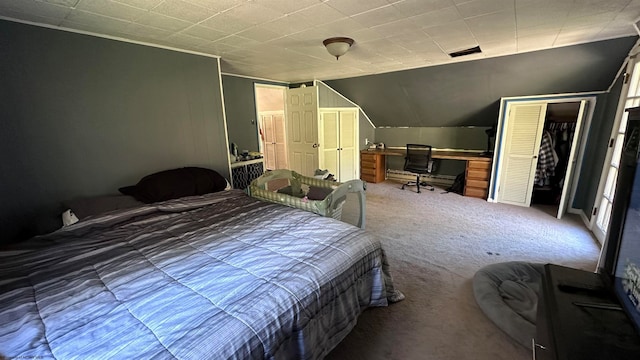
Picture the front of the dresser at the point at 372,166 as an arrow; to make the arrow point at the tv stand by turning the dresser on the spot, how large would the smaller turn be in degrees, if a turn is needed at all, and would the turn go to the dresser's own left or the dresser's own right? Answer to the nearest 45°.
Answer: approximately 45° to the dresser's own left

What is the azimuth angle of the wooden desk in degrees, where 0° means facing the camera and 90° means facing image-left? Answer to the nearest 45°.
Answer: approximately 45°

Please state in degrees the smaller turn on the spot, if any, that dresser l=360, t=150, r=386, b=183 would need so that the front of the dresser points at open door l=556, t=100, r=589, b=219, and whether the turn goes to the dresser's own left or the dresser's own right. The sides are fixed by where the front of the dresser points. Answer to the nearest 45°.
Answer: approximately 90° to the dresser's own left

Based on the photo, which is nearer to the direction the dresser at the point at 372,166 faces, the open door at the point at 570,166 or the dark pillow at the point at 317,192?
the dark pillow

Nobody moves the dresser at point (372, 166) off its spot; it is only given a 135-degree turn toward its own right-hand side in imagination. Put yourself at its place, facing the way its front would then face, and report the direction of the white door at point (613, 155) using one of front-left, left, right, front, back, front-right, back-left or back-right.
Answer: back-right

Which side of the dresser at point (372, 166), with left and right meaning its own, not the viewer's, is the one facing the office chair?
left

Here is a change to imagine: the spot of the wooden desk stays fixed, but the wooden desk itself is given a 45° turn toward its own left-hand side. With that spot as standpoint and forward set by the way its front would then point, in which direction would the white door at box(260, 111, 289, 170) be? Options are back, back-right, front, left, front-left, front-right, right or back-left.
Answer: right

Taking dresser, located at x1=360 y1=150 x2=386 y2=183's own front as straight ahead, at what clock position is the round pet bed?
The round pet bed is roughly at 10 o'clock from the dresser.
